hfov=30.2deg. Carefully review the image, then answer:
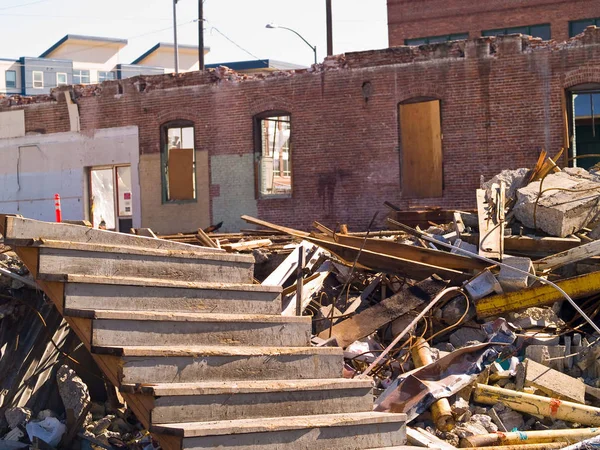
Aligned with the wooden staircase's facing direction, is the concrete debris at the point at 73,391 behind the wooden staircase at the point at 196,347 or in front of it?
behind

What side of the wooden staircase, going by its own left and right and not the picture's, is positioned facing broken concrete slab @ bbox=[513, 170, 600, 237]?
left

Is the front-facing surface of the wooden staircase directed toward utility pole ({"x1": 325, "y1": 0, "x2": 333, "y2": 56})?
no

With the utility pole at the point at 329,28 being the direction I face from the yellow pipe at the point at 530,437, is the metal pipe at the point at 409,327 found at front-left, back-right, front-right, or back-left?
front-left

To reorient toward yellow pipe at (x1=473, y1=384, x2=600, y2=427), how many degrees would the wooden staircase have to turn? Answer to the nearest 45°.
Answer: approximately 90° to its left

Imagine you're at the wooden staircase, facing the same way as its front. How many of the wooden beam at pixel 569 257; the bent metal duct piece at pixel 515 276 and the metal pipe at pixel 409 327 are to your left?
3

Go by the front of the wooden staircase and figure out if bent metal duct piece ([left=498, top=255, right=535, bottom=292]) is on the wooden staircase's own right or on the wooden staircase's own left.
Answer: on the wooden staircase's own left

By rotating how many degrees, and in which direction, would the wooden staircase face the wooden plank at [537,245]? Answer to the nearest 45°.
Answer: approximately 90° to its left

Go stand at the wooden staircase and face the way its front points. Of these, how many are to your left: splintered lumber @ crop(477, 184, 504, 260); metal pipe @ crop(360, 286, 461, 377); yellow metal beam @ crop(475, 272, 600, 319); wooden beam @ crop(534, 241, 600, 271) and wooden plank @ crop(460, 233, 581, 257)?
5

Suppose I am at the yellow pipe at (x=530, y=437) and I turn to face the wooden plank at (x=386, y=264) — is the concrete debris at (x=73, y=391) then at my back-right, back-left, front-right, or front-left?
front-left

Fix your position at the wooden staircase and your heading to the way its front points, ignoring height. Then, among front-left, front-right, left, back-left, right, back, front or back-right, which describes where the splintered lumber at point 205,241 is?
back-left

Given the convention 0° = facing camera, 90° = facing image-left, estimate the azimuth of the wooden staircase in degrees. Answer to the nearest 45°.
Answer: approximately 315°

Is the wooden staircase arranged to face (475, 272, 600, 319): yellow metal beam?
no

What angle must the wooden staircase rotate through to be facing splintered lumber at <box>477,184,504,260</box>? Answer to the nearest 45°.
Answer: approximately 90° to its left

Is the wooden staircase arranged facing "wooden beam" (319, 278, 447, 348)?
no
